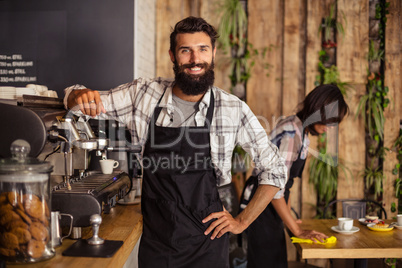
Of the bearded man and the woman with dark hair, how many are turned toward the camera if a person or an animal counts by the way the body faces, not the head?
1

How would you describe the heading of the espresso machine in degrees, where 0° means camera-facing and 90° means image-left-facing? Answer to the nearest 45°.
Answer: approximately 315°

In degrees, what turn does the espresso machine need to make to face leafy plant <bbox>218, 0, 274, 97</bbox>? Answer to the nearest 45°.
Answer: approximately 90° to its left

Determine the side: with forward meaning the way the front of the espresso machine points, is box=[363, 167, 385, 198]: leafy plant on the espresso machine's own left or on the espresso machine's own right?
on the espresso machine's own left

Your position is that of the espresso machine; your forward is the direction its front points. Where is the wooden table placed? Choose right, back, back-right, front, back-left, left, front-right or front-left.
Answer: front-left

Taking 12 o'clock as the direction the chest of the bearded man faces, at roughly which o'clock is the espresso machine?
The espresso machine is roughly at 2 o'clock from the bearded man.

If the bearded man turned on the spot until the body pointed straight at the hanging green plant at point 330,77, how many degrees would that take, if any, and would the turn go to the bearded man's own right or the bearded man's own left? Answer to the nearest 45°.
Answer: approximately 135° to the bearded man's own left
